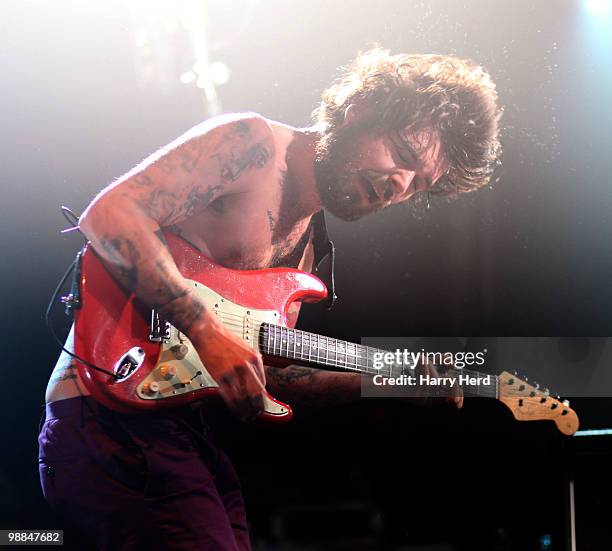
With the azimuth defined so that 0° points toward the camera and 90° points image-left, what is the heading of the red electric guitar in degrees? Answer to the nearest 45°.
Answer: approximately 0°

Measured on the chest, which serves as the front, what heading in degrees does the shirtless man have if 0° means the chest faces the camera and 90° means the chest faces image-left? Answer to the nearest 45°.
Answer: approximately 315°

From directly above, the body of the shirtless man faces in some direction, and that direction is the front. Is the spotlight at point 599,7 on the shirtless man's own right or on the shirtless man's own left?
on the shirtless man's own left
